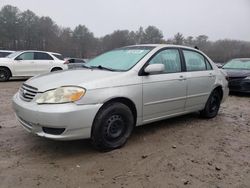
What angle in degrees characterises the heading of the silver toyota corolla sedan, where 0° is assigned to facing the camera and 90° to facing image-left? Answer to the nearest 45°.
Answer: approximately 45°

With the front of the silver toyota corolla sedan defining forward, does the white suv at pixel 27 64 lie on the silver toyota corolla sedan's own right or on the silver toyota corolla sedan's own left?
on the silver toyota corolla sedan's own right

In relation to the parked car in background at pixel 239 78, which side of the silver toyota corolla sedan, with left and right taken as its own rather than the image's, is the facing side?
back
